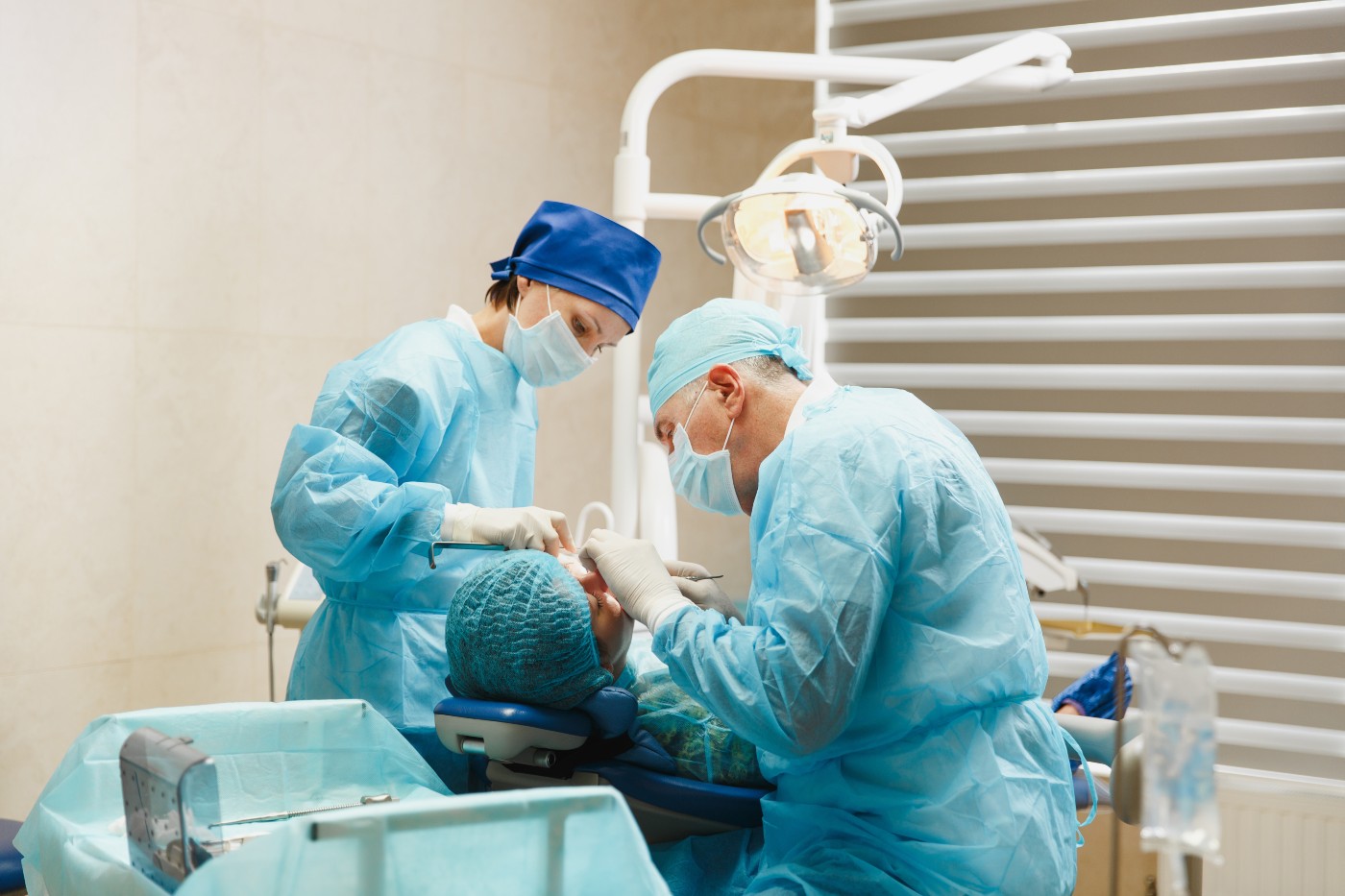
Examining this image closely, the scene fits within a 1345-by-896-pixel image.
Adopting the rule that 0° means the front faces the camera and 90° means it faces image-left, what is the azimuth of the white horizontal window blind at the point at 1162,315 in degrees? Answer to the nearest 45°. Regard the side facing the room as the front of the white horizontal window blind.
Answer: approximately 45°

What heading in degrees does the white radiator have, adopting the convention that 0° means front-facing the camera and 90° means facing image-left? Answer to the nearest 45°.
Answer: approximately 45°
